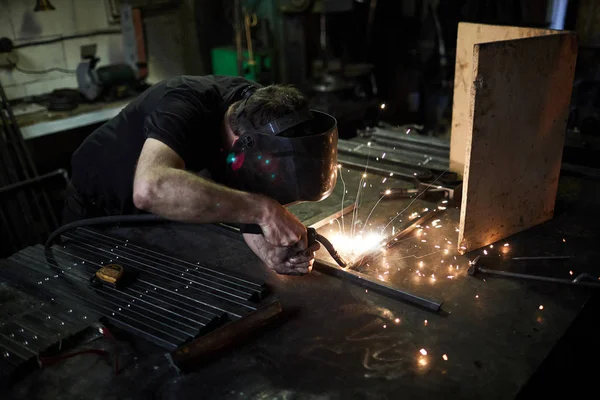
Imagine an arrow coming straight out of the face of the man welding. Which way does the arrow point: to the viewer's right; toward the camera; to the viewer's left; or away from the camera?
to the viewer's right

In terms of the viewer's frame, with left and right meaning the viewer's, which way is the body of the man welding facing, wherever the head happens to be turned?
facing to the right of the viewer

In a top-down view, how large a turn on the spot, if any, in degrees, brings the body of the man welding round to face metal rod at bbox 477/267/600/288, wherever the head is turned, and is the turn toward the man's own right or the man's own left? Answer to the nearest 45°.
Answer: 0° — they already face it

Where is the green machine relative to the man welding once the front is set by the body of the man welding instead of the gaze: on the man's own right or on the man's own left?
on the man's own left

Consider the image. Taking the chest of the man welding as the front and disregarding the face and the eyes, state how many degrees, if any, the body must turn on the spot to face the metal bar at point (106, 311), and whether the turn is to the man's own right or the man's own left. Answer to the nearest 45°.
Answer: approximately 90° to the man's own right
